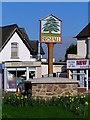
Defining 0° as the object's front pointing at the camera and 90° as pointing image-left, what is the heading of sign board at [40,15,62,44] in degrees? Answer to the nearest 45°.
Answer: approximately 0°
